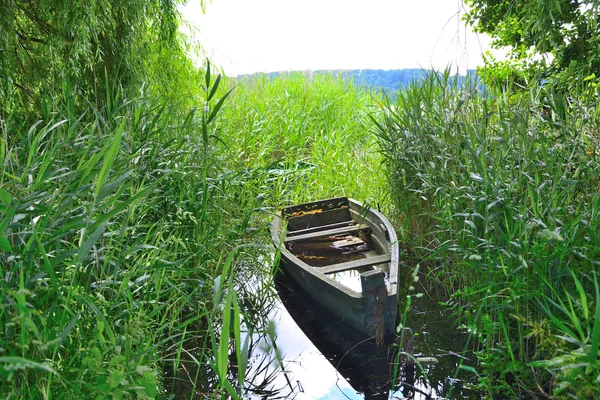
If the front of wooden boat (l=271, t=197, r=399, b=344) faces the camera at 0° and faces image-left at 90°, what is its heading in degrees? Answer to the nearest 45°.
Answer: approximately 315°
